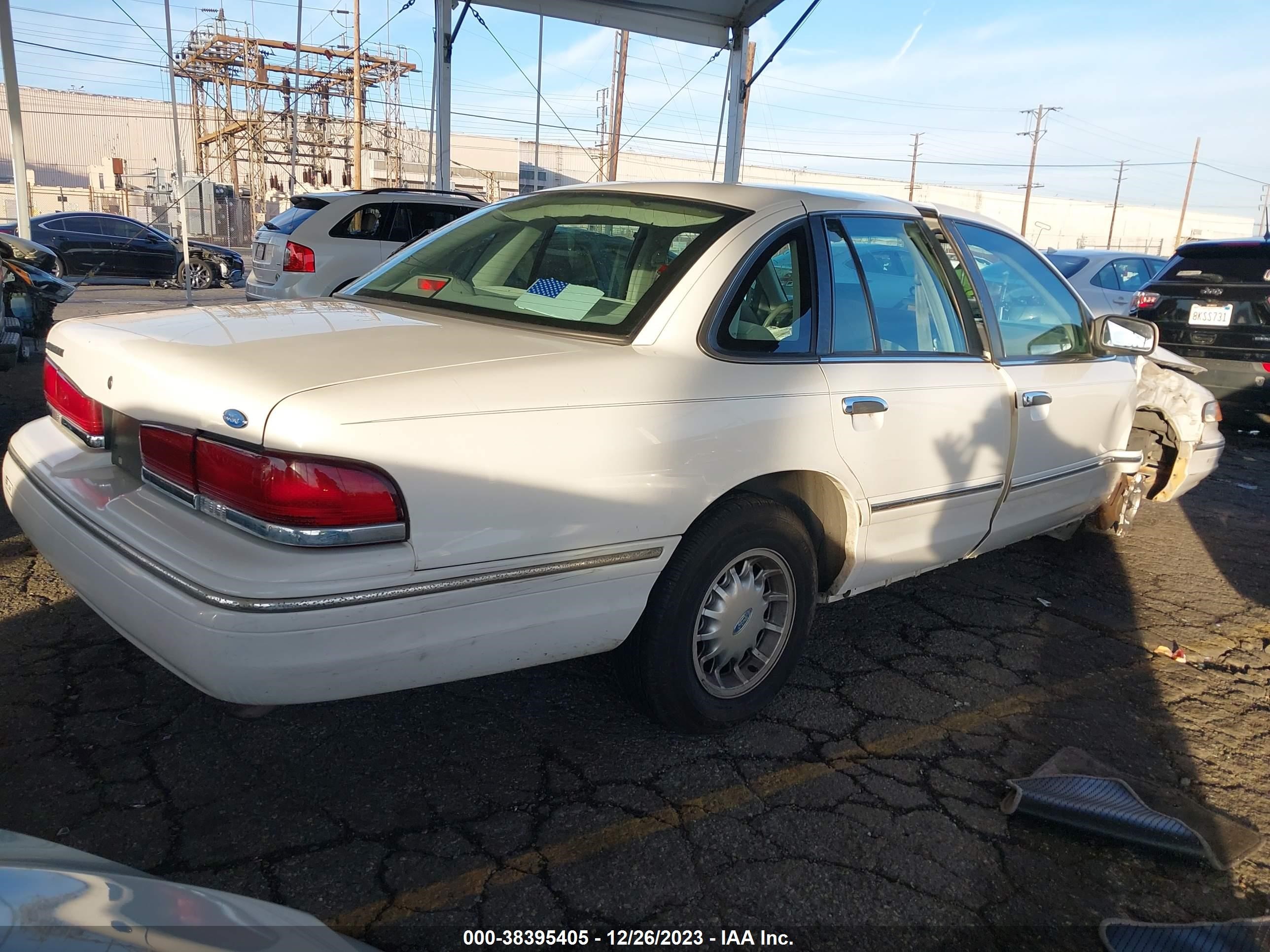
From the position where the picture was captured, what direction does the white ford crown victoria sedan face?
facing away from the viewer and to the right of the viewer

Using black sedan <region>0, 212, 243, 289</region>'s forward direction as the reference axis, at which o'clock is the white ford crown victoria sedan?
The white ford crown victoria sedan is roughly at 3 o'clock from the black sedan.

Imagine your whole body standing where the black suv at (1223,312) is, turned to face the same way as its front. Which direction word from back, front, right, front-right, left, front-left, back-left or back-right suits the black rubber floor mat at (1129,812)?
back

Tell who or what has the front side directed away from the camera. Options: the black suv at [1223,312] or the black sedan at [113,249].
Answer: the black suv at [1223,312]

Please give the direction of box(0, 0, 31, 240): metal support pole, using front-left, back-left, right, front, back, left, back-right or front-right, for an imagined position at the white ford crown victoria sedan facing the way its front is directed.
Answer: left

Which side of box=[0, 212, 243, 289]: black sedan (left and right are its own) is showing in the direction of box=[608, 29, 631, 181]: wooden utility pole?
front

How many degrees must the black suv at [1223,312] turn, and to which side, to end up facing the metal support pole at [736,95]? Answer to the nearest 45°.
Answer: approximately 90° to its left

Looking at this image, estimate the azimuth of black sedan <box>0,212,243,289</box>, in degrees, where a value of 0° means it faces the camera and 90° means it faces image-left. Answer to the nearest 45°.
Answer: approximately 270°

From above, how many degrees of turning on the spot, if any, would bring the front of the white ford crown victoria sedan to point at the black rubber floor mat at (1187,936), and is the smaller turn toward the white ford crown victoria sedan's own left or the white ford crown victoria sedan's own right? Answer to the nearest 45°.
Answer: approximately 90° to the white ford crown victoria sedan's own right

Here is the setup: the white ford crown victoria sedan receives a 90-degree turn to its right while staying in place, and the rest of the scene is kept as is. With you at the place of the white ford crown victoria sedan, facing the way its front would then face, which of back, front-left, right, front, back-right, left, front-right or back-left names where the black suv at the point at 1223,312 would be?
left

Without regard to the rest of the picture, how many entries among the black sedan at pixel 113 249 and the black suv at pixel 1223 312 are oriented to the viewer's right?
1

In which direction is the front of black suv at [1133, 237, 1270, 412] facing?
away from the camera

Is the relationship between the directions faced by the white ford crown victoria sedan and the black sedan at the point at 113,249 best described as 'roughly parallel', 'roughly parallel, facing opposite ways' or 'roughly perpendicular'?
roughly parallel

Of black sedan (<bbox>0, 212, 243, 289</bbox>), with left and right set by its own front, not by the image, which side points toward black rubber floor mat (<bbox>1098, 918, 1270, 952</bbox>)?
right

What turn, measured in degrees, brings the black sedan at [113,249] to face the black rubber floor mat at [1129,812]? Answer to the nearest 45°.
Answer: approximately 90° to its right

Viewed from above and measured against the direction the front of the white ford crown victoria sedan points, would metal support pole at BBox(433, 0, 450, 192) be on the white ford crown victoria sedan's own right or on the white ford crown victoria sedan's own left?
on the white ford crown victoria sedan's own left

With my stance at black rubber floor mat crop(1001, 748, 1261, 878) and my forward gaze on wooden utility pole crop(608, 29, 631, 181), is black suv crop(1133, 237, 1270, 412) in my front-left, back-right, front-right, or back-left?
front-right
